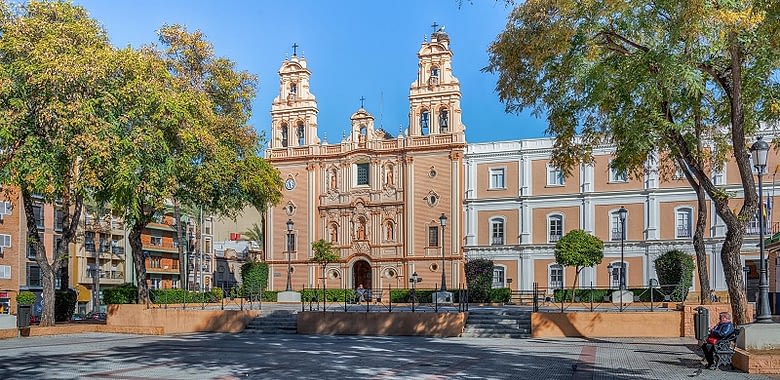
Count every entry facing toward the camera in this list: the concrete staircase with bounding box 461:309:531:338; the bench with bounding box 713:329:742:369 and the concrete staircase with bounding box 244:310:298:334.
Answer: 2

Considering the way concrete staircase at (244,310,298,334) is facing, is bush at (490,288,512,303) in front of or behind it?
behind

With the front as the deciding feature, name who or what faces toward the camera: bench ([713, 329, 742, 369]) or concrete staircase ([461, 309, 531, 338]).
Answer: the concrete staircase

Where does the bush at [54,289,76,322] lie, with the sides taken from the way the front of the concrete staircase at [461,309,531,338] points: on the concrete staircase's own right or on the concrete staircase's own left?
on the concrete staircase's own right

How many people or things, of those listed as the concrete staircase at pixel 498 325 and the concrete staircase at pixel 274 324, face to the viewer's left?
0

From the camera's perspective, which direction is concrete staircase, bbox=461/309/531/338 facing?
toward the camera

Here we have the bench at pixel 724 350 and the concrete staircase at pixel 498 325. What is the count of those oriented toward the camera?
1

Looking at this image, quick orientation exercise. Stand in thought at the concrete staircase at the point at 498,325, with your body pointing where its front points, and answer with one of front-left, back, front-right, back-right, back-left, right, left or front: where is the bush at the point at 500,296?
back

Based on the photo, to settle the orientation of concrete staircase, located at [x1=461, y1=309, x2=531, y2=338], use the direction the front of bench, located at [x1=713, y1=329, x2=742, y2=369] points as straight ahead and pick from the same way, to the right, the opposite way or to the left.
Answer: to the left

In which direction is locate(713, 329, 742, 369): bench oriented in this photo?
to the viewer's left

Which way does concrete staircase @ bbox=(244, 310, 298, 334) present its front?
toward the camera
